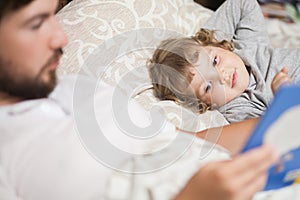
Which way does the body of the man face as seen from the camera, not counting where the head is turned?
to the viewer's right
